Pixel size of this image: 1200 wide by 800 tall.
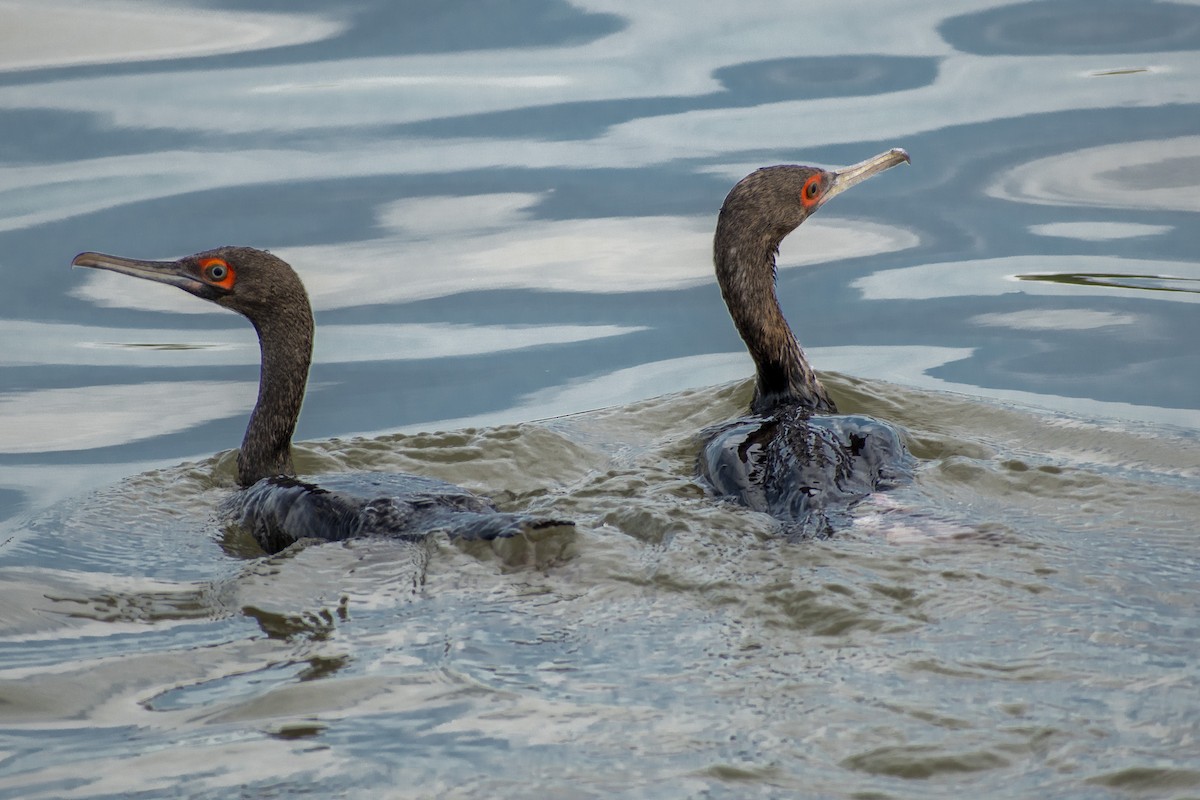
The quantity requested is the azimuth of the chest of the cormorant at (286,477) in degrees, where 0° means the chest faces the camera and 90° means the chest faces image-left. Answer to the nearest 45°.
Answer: approximately 90°

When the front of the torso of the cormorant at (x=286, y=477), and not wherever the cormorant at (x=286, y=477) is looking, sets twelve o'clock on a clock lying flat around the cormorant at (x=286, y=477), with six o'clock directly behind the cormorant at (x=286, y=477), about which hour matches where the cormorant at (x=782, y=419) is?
the cormorant at (x=782, y=419) is roughly at 6 o'clock from the cormorant at (x=286, y=477).
